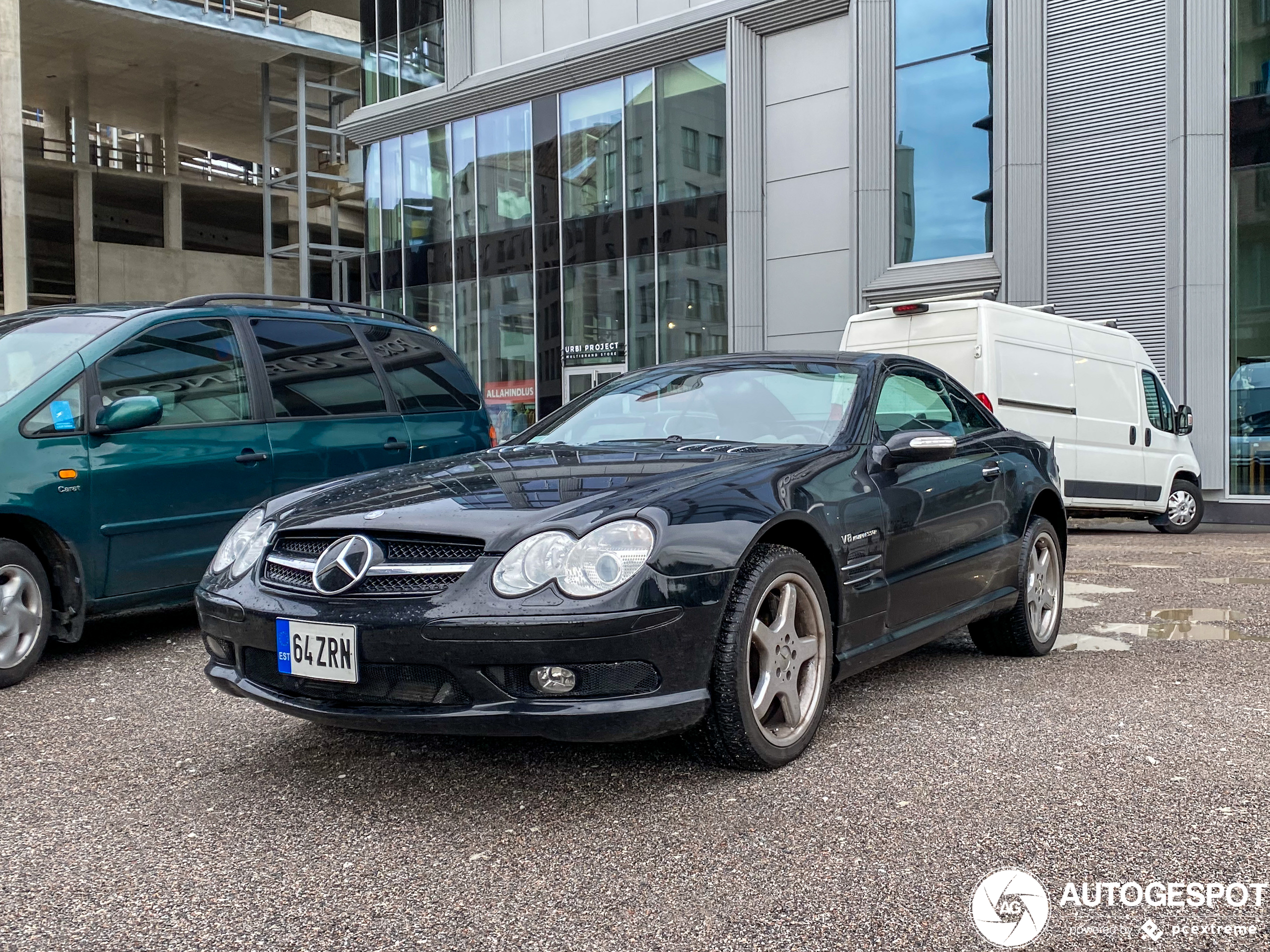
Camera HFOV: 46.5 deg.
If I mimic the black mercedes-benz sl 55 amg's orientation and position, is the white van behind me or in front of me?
behind

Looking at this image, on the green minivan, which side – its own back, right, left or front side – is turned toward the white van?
back

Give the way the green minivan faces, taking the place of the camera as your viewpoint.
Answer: facing the viewer and to the left of the viewer

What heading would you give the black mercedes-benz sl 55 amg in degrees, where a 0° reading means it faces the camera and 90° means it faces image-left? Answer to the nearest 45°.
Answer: approximately 45°

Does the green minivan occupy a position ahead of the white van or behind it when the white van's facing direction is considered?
behind

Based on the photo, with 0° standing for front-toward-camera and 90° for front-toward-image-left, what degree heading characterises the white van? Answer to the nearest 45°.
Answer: approximately 225°

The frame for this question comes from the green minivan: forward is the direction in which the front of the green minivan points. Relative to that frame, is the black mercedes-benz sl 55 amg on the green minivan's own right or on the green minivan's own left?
on the green minivan's own left

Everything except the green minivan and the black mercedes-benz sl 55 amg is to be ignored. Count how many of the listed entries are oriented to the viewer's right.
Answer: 0

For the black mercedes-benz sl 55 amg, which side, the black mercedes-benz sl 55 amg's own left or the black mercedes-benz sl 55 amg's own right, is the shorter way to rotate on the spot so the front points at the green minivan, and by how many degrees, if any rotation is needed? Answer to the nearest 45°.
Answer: approximately 90° to the black mercedes-benz sl 55 amg's own right

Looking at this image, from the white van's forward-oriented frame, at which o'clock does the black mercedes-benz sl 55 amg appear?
The black mercedes-benz sl 55 amg is roughly at 5 o'clock from the white van.
